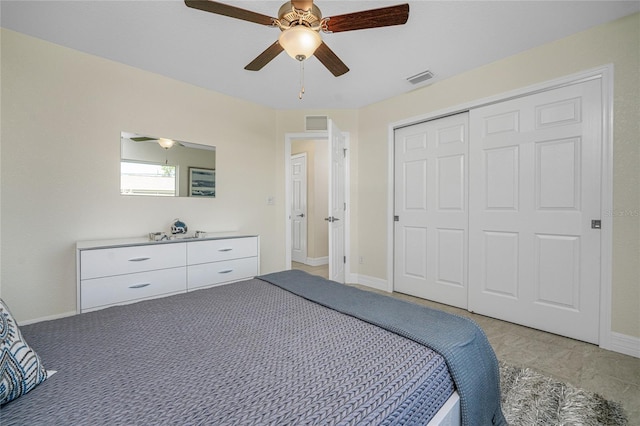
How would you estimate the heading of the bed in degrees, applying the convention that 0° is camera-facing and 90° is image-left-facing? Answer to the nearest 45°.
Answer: approximately 225°

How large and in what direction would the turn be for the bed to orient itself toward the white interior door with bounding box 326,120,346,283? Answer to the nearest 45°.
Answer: approximately 45° to its left

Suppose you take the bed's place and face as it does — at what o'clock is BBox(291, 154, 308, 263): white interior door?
The white interior door is roughly at 11 o'clock from the bed.

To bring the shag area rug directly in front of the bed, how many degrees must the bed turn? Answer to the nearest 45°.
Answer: approximately 45° to its right

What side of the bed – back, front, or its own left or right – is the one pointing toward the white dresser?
left
